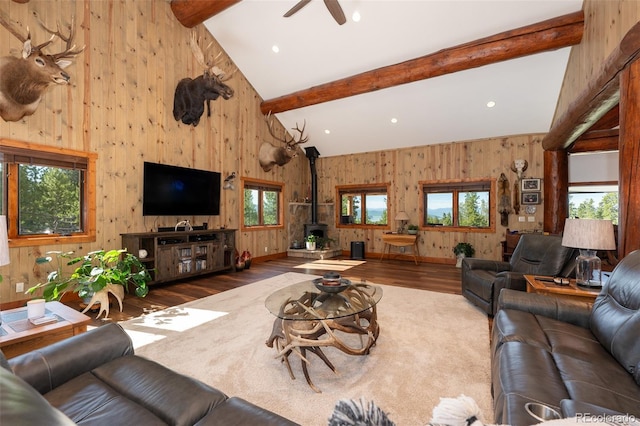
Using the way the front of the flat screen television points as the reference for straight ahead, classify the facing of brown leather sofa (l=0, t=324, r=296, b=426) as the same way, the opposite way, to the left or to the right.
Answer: to the left

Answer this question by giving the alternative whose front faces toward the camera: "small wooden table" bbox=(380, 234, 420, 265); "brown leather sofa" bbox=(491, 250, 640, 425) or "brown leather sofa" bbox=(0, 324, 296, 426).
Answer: the small wooden table

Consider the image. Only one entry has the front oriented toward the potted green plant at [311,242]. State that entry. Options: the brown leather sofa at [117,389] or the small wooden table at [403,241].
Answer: the brown leather sofa

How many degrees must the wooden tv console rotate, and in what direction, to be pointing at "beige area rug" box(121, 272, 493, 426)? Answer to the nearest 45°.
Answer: approximately 45° to its right

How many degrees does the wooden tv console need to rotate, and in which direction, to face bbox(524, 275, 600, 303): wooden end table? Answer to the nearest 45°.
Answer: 0° — it already faces it

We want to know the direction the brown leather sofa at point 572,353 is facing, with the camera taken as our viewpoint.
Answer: facing to the left of the viewer

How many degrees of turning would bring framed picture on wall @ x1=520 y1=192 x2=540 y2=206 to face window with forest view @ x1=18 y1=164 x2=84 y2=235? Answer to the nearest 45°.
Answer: approximately 45° to its right

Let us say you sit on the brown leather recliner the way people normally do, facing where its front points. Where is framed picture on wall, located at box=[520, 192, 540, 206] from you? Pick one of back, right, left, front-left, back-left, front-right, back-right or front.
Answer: back-right
